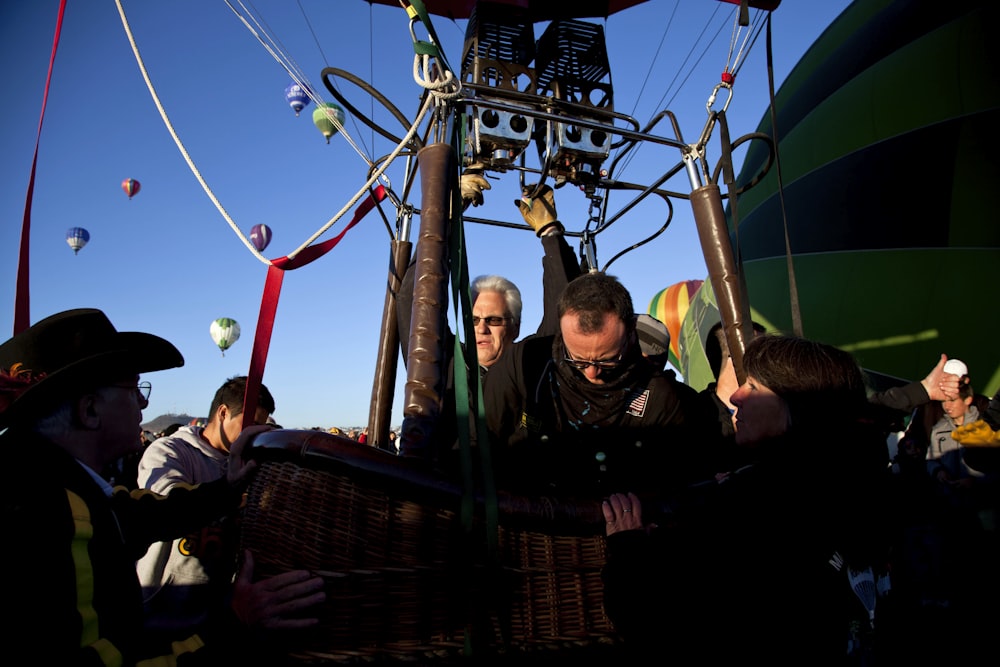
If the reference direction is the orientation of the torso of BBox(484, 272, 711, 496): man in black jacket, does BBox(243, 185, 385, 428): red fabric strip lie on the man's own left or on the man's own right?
on the man's own right

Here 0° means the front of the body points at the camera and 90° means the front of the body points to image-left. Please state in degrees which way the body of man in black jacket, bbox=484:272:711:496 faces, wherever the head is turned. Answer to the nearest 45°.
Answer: approximately 0°

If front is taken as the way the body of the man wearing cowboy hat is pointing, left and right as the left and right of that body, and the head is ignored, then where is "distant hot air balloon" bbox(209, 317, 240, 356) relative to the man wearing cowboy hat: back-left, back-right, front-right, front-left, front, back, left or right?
left

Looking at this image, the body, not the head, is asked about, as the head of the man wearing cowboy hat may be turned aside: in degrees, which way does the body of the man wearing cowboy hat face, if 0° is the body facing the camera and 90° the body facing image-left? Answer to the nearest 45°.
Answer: approximately 270°

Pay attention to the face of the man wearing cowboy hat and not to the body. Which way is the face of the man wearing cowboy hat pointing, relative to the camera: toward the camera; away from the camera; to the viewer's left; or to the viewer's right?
to the viewer's right

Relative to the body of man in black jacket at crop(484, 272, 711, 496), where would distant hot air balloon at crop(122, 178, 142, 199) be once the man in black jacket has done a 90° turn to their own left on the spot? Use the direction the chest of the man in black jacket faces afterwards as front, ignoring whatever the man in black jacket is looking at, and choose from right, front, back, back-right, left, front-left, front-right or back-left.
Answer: back-left

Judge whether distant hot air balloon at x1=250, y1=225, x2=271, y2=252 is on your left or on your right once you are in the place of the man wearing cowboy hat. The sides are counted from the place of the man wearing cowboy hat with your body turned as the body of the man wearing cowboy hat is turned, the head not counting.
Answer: on your left

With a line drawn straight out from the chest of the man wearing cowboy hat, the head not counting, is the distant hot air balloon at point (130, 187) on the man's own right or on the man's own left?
on the man's own left

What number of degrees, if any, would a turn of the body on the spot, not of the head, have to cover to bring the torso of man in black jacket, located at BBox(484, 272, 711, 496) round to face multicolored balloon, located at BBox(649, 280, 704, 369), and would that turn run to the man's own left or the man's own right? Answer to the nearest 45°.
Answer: approximately 180°

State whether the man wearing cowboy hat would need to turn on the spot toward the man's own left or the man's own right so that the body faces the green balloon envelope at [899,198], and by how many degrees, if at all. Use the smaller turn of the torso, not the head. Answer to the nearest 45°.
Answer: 0° — they already face it

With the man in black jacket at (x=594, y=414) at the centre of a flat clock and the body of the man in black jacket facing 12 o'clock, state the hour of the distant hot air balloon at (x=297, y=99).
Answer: The distant hot air balloon is roughly at 5 o'clock from the man in black jacket.

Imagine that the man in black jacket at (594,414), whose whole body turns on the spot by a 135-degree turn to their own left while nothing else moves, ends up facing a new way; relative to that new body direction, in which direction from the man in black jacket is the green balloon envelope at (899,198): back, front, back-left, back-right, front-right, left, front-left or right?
front

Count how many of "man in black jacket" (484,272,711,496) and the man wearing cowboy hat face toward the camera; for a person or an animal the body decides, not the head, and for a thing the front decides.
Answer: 1
